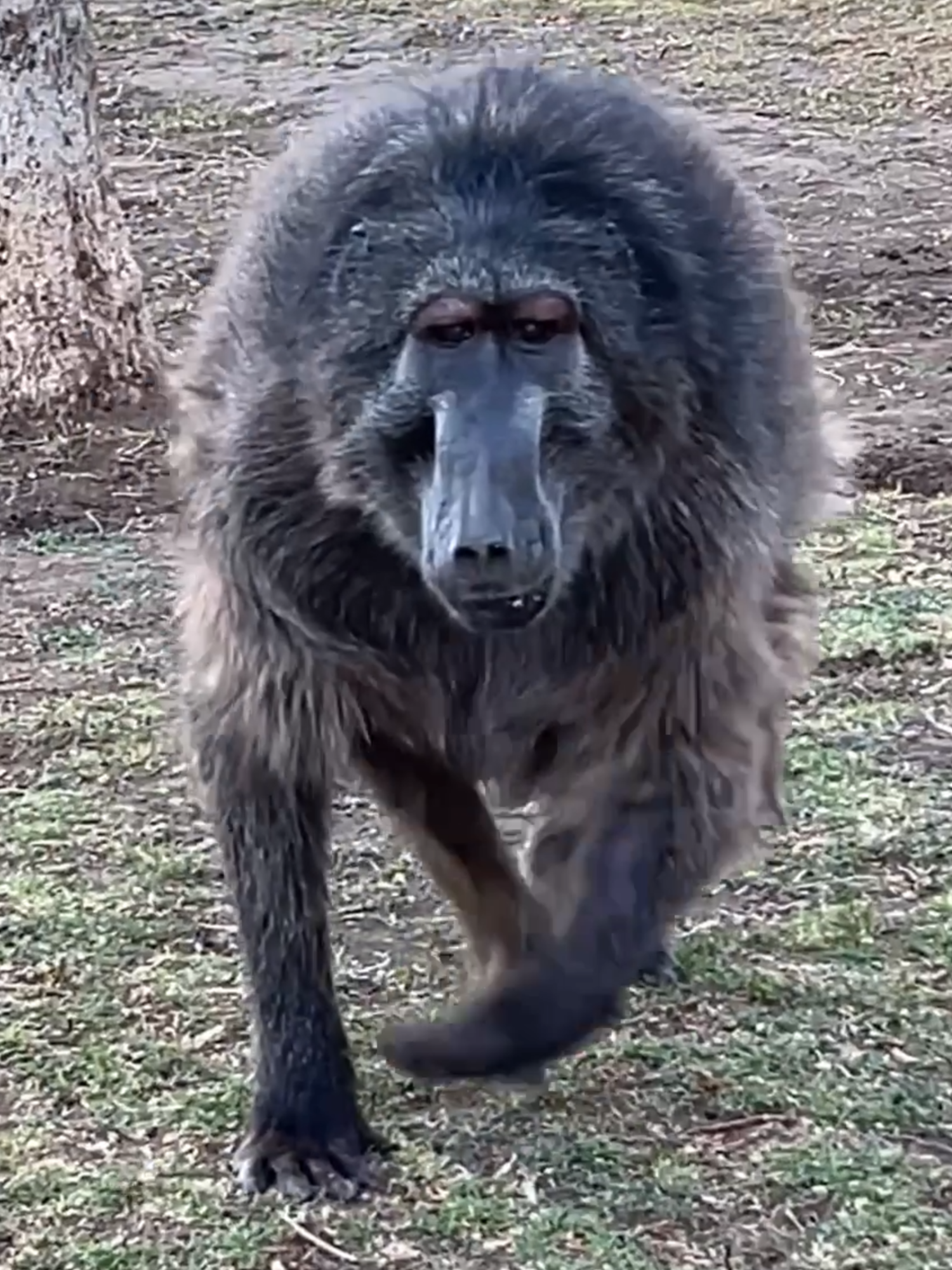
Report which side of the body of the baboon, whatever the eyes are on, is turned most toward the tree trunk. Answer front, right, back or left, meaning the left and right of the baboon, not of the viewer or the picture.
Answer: back

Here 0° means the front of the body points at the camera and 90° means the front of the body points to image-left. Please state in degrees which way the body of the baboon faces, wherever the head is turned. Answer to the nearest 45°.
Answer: approximately 0°
